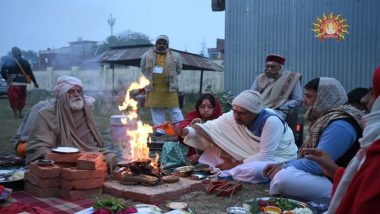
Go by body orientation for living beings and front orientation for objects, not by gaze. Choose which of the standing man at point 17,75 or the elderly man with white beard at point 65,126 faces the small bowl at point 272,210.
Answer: the elderly man with white beard

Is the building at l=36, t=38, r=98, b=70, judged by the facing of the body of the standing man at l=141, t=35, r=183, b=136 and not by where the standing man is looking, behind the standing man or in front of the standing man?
behind

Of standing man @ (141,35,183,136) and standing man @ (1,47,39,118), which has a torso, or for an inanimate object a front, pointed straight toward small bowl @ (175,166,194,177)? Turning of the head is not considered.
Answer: standing man @ (141,35,183,136)

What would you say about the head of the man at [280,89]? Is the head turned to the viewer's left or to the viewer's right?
to the viewer's left

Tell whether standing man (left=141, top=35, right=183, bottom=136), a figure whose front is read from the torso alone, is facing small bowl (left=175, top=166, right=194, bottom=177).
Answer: yes

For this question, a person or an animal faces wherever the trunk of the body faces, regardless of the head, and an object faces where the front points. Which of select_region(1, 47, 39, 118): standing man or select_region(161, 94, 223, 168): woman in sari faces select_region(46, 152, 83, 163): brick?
the woman in sari

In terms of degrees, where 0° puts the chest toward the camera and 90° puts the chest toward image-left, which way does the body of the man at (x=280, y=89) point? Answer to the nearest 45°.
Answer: approximately 45°
